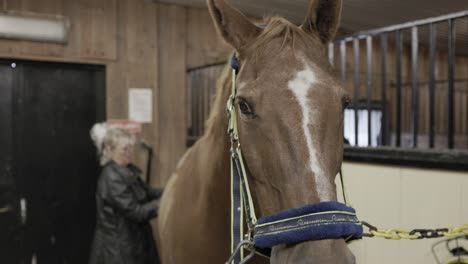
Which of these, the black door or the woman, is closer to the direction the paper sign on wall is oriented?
the woman

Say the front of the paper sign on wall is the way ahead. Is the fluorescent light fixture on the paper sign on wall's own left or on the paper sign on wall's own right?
on the paper sign on wall's own right

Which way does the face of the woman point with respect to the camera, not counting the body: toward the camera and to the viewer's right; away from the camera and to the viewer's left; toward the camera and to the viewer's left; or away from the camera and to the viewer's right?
toward the camera and to the viewer's right

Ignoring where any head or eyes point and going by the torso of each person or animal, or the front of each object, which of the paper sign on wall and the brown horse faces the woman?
the paper sign on wall

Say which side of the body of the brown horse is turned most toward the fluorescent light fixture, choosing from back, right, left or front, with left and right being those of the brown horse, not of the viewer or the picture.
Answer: back

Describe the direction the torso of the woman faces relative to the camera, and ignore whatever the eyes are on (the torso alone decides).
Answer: to the viewer's right

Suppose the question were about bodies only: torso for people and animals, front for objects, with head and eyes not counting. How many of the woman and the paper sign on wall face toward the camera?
1

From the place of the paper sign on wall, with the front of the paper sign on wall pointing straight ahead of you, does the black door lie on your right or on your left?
on your right
